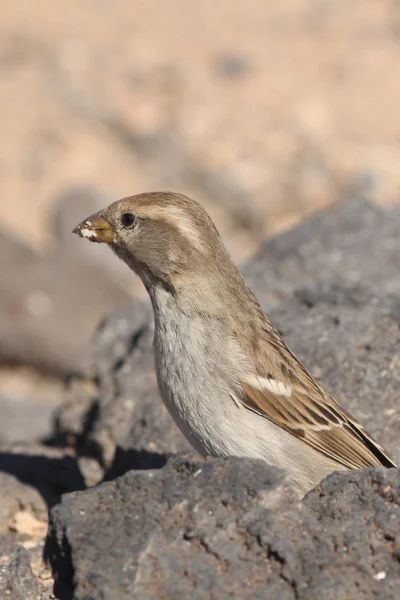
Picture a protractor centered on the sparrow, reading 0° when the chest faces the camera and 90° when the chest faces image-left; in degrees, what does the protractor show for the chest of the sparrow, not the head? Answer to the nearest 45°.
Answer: approximately 90°
